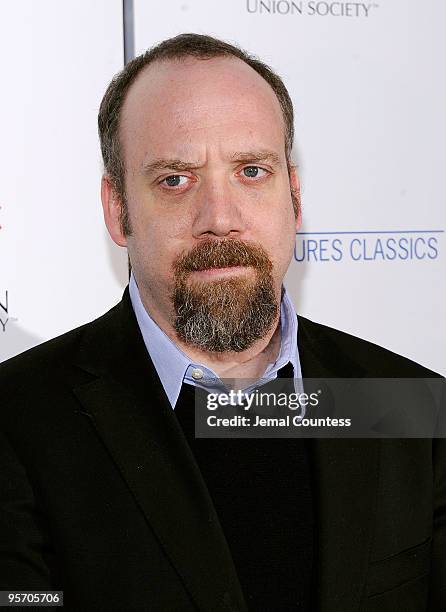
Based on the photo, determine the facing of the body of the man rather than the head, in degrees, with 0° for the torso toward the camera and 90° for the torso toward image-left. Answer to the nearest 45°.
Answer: approximately 0°
